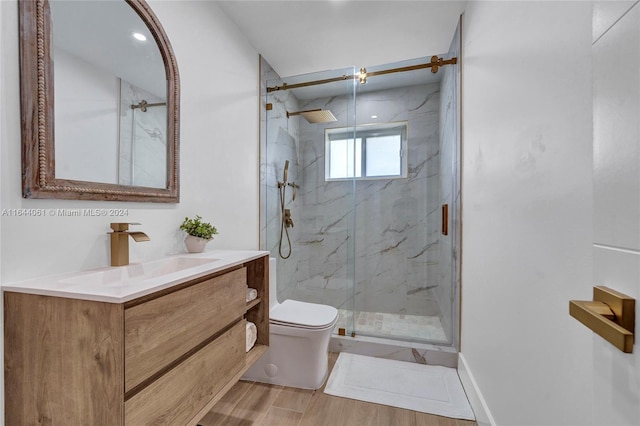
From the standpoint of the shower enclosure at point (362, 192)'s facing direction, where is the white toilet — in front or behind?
in front

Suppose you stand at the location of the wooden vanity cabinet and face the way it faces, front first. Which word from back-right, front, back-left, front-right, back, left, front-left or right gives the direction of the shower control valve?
left

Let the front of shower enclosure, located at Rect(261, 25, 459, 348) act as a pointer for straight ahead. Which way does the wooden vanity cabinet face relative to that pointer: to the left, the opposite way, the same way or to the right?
to the left

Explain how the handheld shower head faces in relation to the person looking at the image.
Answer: facing to the right of the viewer

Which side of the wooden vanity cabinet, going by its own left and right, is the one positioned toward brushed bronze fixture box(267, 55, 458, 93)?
left

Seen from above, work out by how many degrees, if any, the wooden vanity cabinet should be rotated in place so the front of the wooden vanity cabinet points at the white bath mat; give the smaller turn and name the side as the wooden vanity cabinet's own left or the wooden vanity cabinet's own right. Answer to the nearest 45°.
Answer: approximately 45° to the wooden vanity cabinet's own left

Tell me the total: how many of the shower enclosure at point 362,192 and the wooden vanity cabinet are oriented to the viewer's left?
0

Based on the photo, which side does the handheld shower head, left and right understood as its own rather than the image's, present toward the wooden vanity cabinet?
right

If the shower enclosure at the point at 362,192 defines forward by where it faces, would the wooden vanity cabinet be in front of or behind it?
in front

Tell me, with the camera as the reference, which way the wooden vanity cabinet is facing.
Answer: facing the viewer and to the right of the viewer

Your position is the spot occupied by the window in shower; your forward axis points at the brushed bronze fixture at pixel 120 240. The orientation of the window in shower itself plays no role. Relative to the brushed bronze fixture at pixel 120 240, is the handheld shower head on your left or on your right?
right

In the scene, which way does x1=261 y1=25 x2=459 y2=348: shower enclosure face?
toward the camera

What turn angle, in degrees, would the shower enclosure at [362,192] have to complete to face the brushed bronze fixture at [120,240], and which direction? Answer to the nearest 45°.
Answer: approximately 45° to its right

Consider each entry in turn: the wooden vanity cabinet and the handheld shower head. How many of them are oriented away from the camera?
0
